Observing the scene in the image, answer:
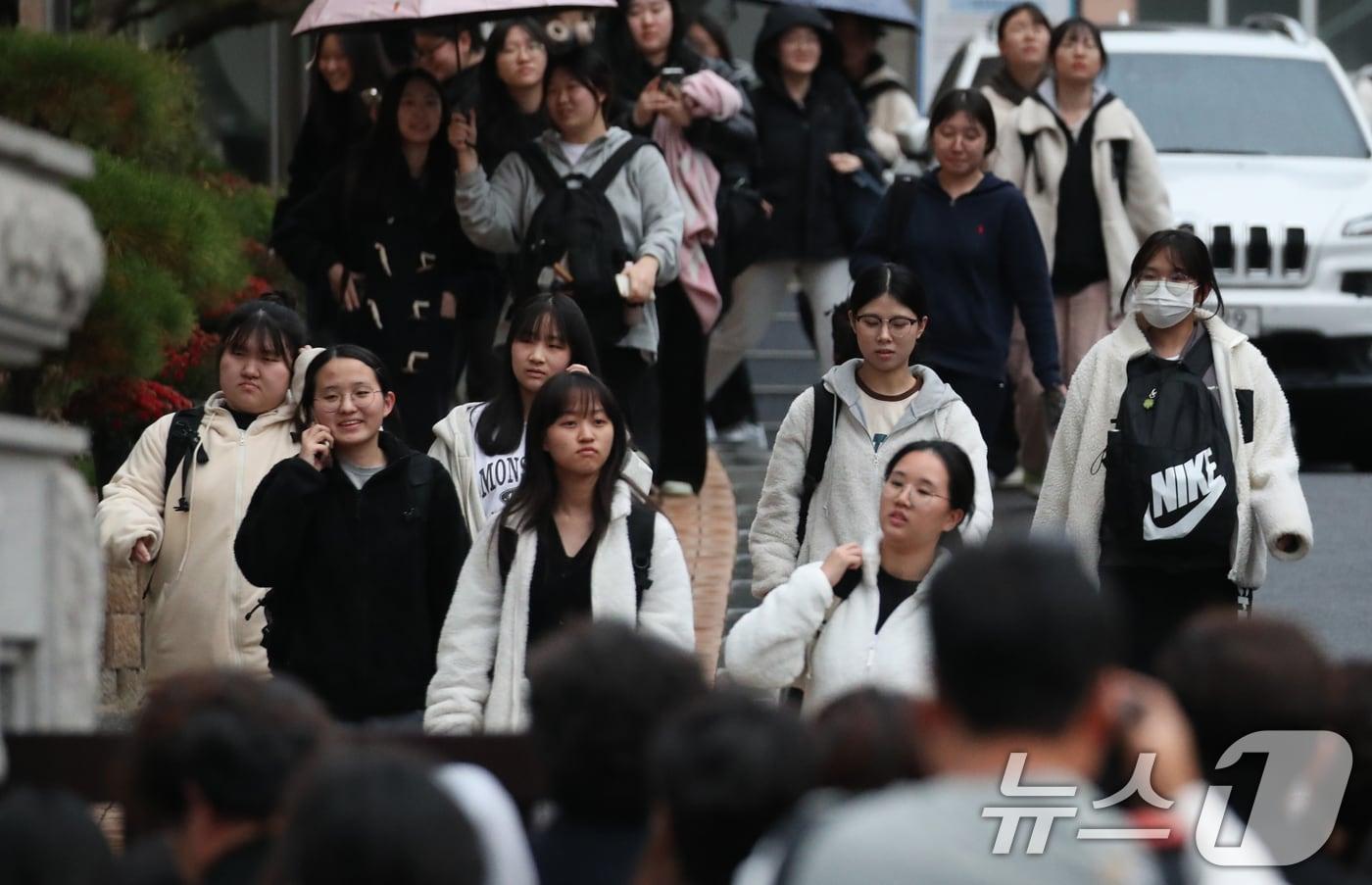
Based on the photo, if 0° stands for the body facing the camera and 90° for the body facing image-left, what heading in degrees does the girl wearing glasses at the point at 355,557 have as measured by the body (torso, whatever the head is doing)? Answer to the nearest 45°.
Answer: approximately 0°

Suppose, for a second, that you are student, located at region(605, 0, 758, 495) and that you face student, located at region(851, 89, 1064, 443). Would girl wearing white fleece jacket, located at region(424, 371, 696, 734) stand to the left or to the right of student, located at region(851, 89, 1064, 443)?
right

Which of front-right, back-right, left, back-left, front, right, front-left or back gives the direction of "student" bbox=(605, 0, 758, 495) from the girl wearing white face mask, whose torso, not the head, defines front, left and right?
back-right

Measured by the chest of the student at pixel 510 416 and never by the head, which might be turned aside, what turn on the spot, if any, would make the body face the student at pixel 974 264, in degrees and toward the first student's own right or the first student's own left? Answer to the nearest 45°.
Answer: approximately 135° to the first student's own left

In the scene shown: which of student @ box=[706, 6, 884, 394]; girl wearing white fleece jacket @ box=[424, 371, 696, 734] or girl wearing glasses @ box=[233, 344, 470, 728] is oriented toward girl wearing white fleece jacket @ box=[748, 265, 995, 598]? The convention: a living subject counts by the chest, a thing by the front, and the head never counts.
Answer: the student
